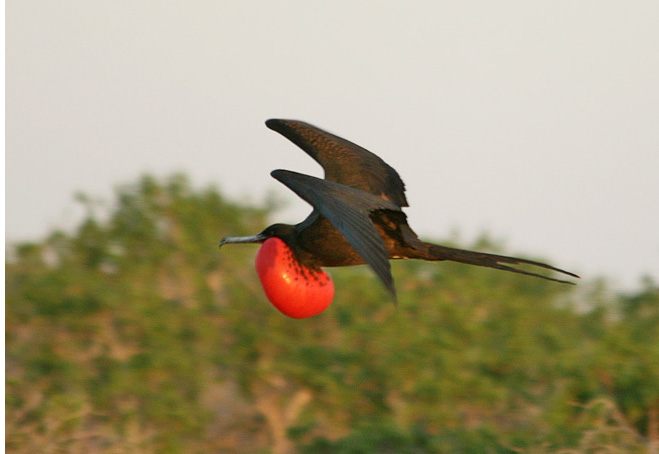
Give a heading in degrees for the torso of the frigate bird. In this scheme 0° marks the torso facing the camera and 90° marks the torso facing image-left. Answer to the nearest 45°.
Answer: approximately 90°
